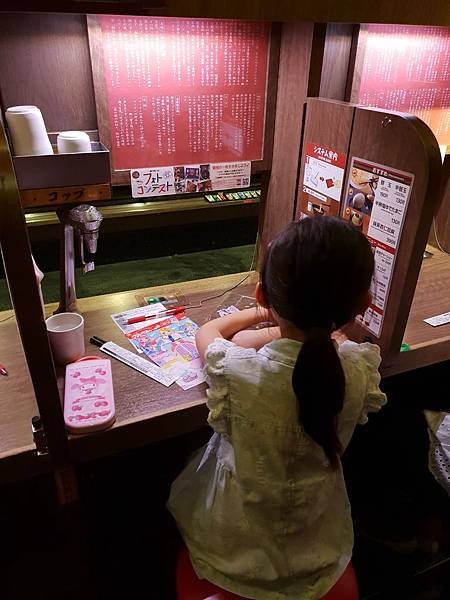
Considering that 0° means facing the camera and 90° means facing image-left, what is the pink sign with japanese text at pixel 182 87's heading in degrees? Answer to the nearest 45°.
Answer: approximately 0°

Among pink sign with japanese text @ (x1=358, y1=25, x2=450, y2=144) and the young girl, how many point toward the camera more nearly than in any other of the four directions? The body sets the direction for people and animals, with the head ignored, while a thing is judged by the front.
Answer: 1

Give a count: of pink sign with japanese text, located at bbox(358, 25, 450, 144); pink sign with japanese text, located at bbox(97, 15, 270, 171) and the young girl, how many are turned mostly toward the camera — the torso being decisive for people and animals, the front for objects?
2

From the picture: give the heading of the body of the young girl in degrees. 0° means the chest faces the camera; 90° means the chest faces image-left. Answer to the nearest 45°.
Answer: approximately 180°
